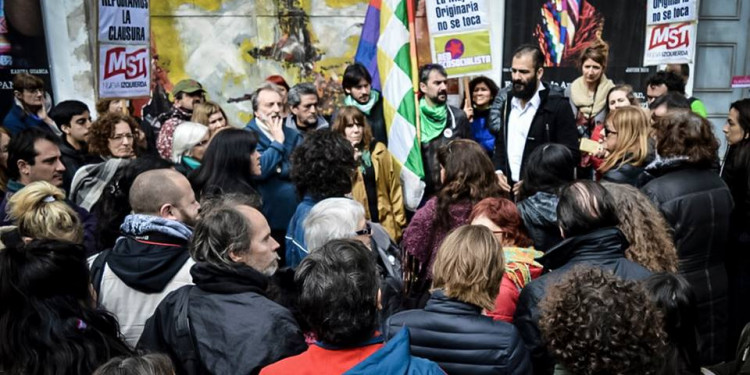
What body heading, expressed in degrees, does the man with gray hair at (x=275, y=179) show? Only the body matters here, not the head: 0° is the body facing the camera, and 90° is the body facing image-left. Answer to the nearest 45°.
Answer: approximately 315°

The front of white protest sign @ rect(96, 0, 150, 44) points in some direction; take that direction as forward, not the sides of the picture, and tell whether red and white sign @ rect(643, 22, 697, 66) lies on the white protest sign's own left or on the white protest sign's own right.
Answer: on the white protest sign's own left

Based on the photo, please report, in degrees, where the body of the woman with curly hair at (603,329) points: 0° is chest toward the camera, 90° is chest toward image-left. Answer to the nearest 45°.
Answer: approximately 180°

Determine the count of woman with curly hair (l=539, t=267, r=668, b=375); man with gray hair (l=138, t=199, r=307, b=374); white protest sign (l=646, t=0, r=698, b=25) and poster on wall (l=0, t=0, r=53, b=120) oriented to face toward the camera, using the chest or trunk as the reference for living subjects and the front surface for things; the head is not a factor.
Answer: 2

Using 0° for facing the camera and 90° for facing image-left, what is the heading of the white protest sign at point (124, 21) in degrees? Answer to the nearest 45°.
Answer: approximately 0°

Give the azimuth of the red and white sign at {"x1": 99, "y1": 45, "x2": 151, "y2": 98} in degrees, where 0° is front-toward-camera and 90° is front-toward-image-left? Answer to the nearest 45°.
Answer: approximately 0°

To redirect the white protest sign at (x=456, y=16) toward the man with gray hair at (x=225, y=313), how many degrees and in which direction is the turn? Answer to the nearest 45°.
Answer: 0° — it already faces them
